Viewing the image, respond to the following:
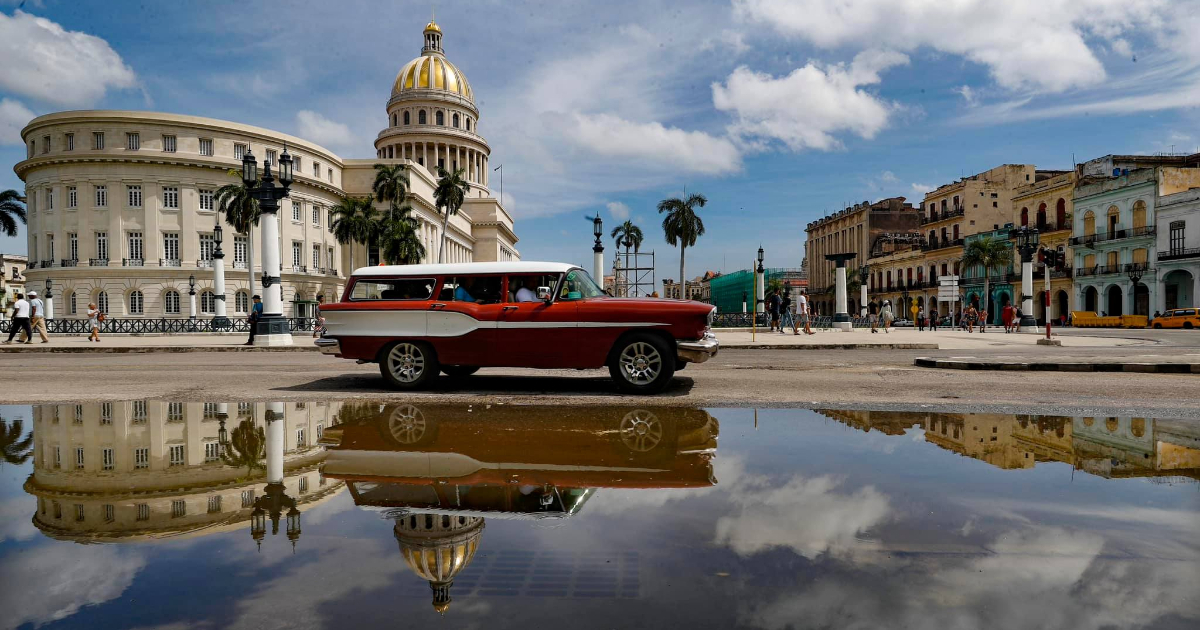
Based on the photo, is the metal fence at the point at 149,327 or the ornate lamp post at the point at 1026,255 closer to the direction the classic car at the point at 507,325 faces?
the ornate lamp post

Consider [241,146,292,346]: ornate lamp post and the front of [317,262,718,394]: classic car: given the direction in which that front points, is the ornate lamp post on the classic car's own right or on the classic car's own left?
on the classic car's own left

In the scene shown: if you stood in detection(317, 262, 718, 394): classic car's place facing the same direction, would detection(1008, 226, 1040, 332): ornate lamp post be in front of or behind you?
in front

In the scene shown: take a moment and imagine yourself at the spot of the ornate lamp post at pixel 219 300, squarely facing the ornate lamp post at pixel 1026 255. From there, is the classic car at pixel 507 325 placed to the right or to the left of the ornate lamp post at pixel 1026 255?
right

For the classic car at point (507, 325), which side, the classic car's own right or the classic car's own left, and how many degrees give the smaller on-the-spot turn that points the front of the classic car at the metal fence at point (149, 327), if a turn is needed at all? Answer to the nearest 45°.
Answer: approximately 135° to the classic car's own left

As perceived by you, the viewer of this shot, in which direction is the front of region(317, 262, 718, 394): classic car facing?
facing to the right of the viewer

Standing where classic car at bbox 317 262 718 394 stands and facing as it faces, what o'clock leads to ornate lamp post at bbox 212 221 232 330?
The ornate lamp post is roughly at 8 o'clock from the classic car.
